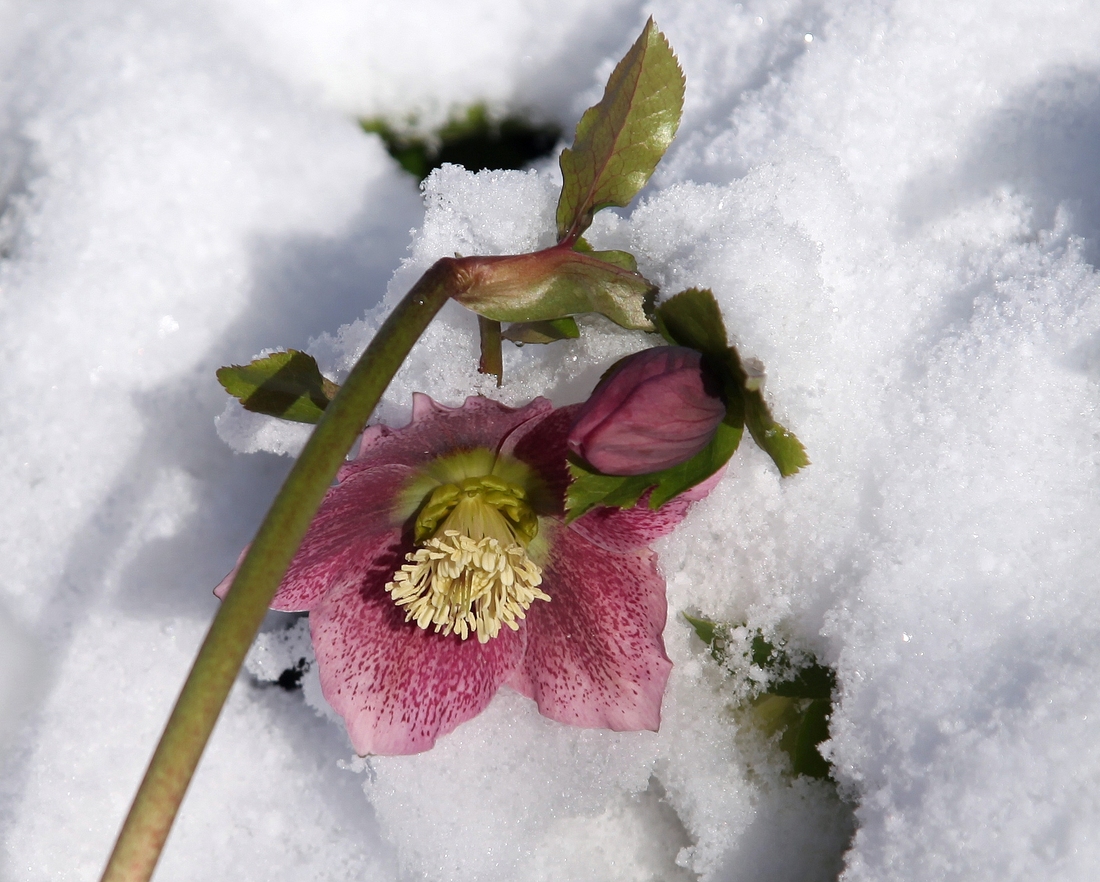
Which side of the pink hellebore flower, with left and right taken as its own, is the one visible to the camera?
front
